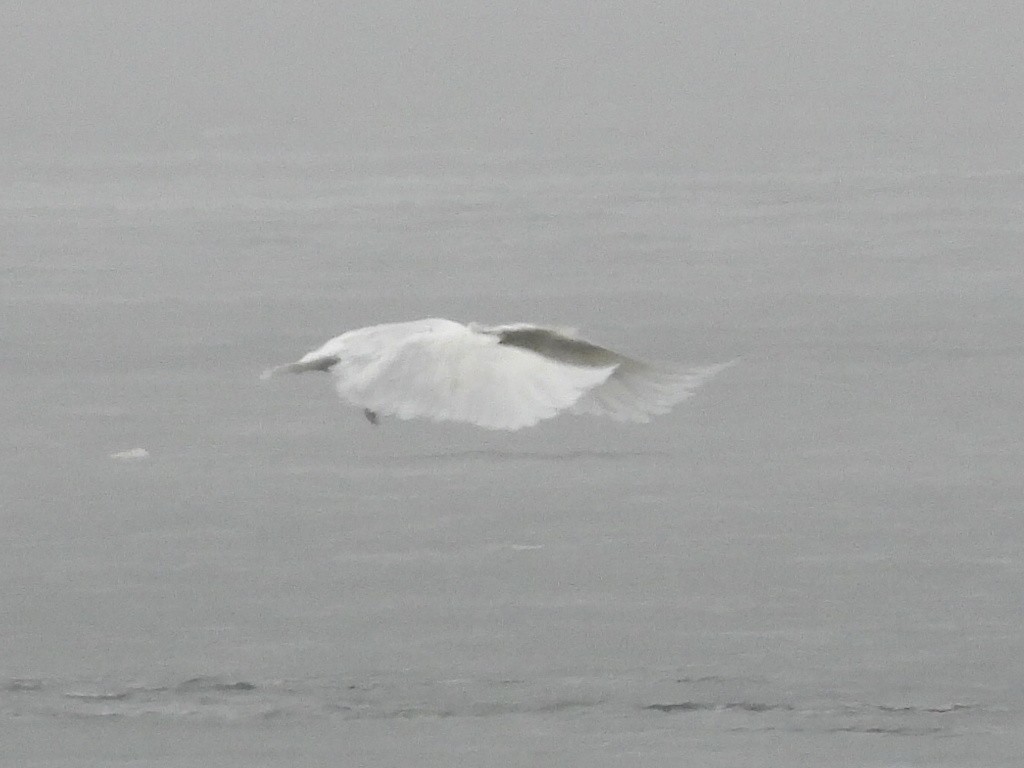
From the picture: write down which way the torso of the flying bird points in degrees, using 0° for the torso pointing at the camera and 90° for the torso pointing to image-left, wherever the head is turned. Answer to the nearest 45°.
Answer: approximately 90°
